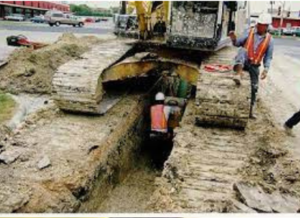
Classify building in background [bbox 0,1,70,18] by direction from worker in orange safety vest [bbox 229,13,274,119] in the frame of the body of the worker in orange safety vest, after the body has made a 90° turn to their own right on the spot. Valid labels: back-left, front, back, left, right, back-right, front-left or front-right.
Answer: front

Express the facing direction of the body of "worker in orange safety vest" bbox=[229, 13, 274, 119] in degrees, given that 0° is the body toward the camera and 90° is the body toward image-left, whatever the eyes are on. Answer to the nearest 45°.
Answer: approximately 45°

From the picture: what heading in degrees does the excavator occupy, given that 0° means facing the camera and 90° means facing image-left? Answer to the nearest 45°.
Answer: approximately 0°

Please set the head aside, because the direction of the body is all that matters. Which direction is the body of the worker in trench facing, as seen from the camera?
away from the camera

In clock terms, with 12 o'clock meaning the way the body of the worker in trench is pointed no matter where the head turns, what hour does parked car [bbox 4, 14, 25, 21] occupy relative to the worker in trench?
The parked car is roughly at 11 o'clock from the worker in trench.

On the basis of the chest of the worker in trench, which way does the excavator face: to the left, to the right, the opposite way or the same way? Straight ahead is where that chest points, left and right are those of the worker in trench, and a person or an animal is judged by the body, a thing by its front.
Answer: the opposite way

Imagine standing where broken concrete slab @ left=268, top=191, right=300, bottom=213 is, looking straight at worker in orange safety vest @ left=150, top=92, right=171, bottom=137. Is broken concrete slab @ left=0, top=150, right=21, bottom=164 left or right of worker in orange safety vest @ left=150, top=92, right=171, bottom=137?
left

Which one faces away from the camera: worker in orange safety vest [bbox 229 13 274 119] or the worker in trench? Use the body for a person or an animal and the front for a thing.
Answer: the worker in trench

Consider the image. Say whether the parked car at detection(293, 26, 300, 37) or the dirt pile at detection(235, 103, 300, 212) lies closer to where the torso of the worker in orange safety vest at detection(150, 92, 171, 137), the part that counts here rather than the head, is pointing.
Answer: the parked car

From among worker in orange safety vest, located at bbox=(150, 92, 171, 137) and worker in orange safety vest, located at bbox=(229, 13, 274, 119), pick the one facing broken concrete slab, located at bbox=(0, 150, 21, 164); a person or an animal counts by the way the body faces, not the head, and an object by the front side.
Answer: worker in orange safety vest, located at bbox=(229, 13, 274, 119)

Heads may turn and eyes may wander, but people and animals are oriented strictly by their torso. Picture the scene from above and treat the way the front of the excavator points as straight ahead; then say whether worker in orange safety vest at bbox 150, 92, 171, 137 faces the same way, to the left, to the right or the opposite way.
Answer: the opposite way
